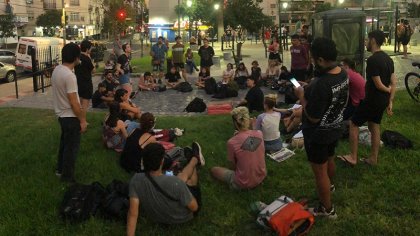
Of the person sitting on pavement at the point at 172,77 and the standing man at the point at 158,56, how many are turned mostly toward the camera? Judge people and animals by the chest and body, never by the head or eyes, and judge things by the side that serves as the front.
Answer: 2

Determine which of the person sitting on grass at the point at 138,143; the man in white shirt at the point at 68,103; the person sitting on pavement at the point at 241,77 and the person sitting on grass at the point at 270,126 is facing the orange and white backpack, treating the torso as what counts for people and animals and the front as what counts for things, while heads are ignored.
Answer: the person sitting on pavement at the point at 241,77

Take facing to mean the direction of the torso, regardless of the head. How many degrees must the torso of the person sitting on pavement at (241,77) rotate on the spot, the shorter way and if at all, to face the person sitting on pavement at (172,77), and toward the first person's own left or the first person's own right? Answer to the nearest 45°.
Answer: approximately 135° to the first person's own right

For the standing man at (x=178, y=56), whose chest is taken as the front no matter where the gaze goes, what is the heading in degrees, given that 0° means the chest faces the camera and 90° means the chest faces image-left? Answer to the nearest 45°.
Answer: approximately 0°

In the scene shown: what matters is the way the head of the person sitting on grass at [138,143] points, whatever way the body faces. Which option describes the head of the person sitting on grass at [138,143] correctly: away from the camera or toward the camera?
away from the camera

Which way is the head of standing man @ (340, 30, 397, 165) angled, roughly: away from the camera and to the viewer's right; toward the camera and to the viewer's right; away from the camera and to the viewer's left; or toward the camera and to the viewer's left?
away from the camera and to the viewer's left

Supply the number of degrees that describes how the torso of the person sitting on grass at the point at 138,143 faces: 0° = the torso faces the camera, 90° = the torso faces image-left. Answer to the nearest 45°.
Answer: approximately 225°

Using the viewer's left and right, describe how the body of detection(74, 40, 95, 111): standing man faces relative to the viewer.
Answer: facing to the right of the viewer
